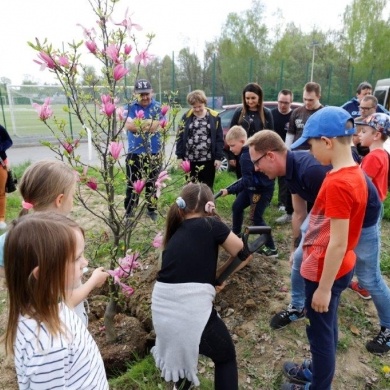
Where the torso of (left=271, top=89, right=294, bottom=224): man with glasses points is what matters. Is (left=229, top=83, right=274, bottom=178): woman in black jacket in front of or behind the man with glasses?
in front

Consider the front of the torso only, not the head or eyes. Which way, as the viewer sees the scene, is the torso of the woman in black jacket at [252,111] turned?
toward the camera

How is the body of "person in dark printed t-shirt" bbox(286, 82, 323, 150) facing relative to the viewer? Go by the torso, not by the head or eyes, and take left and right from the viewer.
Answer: facing the viewer and to the left of the viewer

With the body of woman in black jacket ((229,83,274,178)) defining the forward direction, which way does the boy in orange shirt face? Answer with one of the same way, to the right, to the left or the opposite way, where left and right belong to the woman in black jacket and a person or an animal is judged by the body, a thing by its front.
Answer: to the right

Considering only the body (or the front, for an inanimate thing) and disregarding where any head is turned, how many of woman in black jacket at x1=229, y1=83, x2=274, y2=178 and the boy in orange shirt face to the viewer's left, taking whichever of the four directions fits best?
1

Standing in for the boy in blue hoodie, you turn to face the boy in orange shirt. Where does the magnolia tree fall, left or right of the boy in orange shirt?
right

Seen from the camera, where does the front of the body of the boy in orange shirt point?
to the viewer's left

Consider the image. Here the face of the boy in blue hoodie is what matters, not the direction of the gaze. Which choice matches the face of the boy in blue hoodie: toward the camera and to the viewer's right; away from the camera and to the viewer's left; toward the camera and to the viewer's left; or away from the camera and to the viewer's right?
toward the camera and to the viewer's left

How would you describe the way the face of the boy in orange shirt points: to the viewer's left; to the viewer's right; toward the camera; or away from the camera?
to the viewer's left

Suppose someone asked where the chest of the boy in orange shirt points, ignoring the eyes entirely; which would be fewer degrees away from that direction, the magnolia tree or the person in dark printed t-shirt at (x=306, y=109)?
the magnolia tree

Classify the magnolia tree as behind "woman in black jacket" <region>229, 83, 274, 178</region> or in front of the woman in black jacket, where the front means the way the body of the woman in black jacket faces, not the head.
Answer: in front

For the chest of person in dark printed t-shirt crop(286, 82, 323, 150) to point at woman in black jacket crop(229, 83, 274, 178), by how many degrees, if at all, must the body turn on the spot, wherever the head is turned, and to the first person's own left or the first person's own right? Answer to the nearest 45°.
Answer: approximately 45° to the first person's own right

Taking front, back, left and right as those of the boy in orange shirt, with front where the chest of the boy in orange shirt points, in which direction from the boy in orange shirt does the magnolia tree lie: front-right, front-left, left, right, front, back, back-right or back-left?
front
